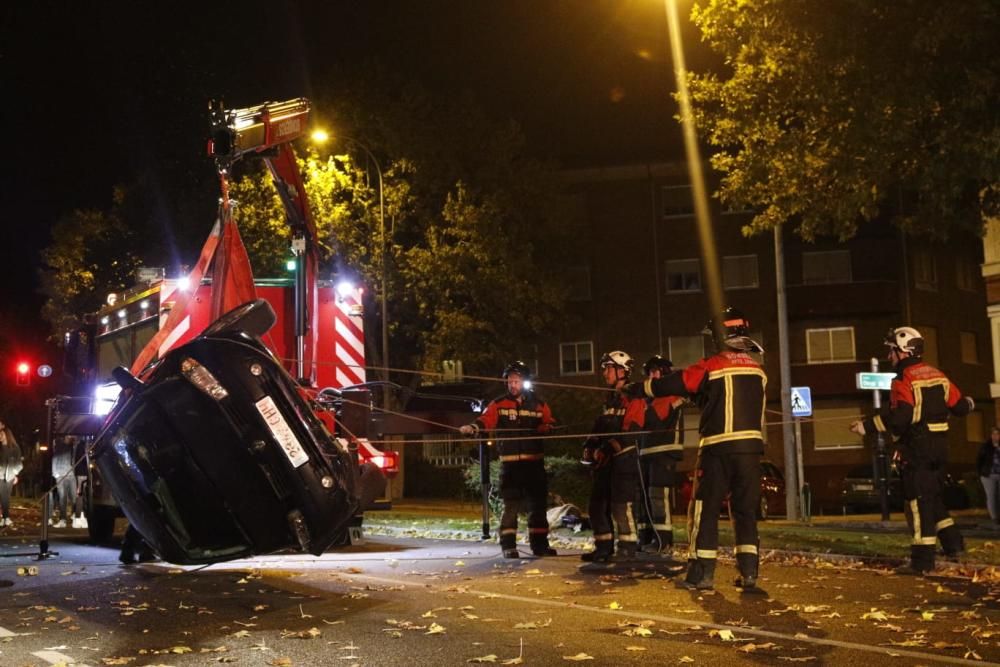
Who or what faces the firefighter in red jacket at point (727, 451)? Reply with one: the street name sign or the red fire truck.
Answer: the street name sign

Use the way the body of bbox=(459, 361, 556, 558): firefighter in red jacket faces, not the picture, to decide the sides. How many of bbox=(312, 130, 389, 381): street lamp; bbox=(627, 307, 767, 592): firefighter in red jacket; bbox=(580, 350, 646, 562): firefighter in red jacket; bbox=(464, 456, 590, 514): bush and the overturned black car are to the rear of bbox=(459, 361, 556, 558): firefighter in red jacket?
2

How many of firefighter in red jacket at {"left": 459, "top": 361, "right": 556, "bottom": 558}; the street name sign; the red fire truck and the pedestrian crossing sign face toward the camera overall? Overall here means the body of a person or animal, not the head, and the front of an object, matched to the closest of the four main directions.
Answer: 3

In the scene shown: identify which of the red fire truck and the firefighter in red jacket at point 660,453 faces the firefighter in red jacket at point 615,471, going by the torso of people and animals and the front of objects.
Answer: the firefighter in red jacket at point 660,453

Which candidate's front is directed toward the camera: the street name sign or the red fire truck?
the street name sign

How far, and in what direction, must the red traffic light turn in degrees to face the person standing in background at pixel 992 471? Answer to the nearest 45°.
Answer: approximately 45° to its left

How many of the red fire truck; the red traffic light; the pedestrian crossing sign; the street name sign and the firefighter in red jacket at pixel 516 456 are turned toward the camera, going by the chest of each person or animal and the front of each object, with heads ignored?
4

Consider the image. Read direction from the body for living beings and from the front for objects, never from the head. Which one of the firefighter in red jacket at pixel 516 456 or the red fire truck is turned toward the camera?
the firefighter in red jacket

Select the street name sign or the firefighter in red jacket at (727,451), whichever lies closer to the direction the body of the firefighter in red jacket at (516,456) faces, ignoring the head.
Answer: the firefighter in red jacket

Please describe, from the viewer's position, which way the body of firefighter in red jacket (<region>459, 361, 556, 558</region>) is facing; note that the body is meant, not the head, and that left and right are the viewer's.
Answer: facing the viewer

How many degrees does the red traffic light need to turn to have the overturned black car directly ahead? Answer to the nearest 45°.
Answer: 0° — it already faces it

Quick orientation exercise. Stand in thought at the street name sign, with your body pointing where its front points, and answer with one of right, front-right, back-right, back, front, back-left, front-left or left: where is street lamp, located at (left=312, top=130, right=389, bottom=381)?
back-right

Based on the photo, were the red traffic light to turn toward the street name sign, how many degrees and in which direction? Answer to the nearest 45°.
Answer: approximately 45° to its left

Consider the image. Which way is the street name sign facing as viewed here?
toward the camera
